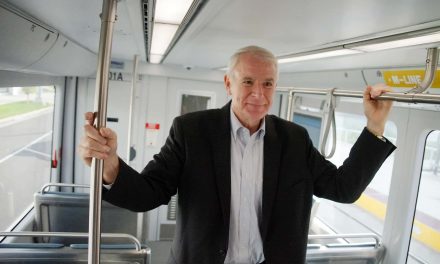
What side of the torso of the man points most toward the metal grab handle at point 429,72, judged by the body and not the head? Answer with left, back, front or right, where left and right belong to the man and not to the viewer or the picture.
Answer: left

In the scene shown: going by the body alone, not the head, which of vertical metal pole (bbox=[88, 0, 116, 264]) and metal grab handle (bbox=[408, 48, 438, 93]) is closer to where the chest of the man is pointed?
the vertical metal pole

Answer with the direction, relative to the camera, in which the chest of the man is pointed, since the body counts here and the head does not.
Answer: toward the camera

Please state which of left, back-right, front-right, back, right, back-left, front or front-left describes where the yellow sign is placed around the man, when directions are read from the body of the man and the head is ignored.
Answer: back-left

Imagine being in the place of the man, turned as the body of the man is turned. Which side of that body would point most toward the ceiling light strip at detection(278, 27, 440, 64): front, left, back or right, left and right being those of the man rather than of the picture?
left

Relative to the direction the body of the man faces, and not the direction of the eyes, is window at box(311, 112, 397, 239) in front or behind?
behind

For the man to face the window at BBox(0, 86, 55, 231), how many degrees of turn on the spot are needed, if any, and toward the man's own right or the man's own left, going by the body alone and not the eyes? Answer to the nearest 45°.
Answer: approximately 135° to the man's own right

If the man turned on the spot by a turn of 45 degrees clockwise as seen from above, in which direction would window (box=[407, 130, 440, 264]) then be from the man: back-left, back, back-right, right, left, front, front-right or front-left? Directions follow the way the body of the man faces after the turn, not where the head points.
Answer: back
